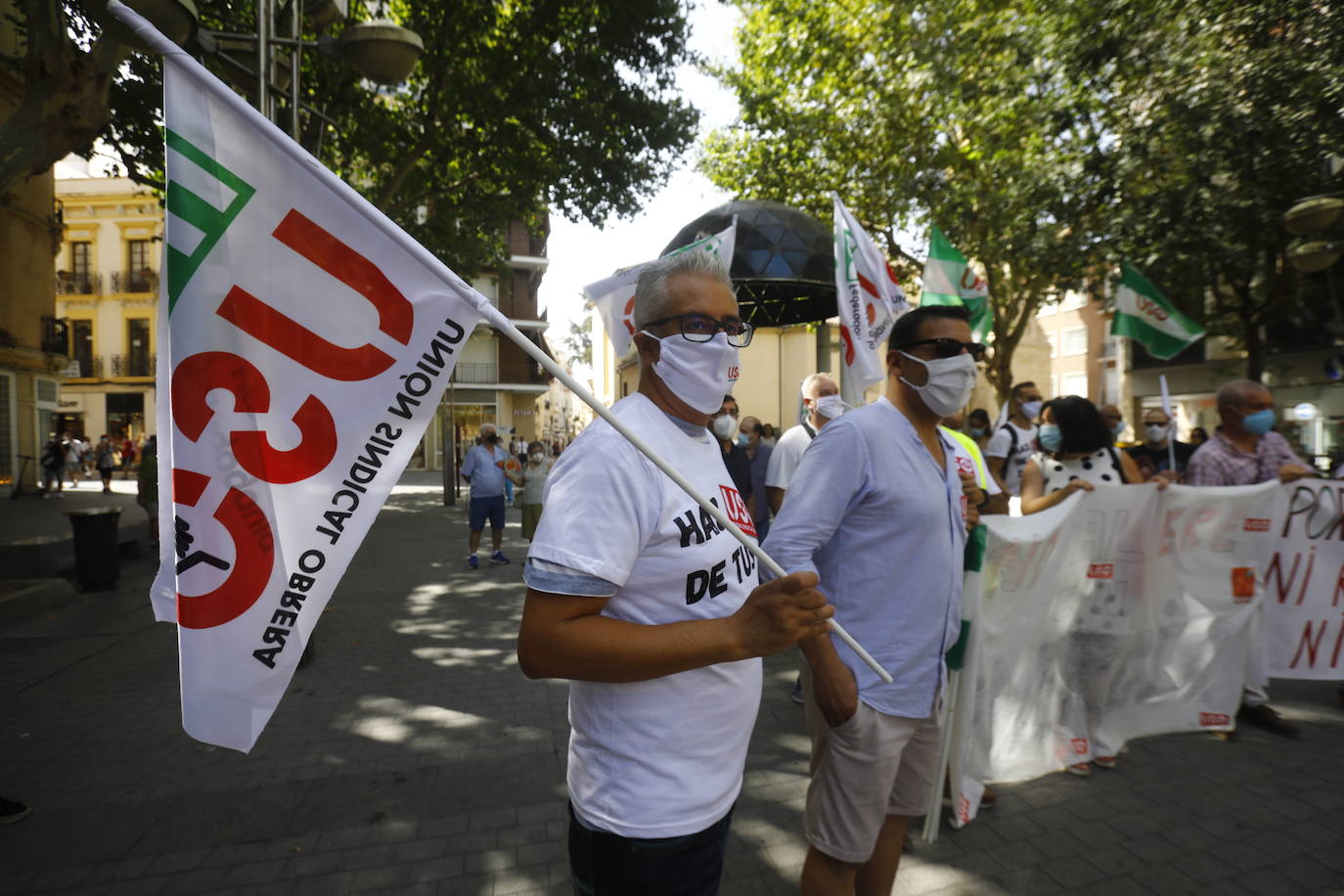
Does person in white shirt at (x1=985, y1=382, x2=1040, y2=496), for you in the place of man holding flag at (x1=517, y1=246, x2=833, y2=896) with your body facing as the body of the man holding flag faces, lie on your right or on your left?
on your left

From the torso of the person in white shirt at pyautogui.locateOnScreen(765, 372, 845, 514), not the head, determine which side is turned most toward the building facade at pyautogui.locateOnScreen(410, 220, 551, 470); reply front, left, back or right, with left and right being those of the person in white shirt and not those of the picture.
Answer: back

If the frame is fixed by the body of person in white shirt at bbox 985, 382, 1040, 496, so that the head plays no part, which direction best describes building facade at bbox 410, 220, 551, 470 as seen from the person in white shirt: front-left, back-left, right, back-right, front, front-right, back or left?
back

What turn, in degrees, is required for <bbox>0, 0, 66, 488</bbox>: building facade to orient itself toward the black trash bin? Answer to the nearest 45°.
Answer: approximately 45° to its right

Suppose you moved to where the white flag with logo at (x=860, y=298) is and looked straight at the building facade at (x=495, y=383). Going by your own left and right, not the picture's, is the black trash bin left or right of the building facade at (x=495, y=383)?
left

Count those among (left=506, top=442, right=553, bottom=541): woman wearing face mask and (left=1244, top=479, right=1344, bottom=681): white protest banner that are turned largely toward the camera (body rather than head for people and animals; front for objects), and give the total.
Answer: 2

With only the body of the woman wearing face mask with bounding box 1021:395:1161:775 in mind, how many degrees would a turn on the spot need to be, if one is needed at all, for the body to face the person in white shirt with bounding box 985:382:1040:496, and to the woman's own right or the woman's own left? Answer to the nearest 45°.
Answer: approximately 135° to the woman's own right

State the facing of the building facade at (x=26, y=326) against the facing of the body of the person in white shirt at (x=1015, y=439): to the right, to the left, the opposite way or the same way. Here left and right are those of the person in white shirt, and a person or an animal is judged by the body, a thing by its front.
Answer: to the left

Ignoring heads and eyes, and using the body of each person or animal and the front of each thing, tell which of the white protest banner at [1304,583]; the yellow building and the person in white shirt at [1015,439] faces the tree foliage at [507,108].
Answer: the yellow building

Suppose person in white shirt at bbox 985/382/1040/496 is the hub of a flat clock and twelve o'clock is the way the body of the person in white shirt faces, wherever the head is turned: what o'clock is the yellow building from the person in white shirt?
The yellow building is roughly at 5 o'clock from the person in white shirt.
